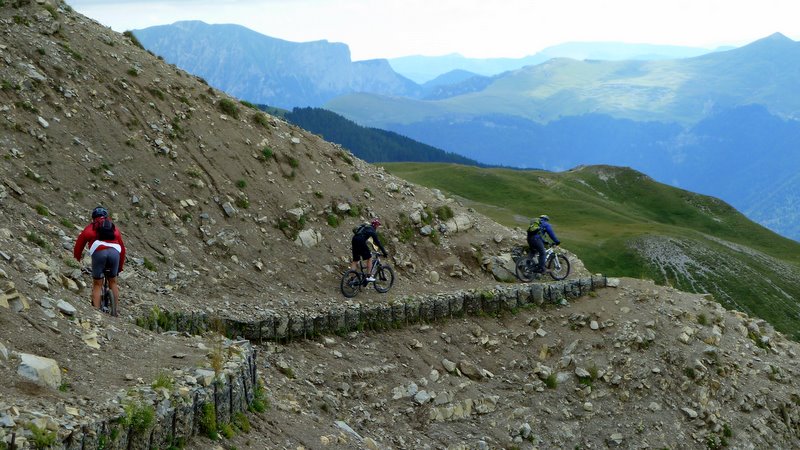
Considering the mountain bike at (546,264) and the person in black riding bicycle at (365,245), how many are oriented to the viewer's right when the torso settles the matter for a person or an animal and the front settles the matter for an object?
2

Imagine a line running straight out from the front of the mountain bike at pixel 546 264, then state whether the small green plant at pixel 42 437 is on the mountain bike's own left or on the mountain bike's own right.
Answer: on the mountain bike's own right

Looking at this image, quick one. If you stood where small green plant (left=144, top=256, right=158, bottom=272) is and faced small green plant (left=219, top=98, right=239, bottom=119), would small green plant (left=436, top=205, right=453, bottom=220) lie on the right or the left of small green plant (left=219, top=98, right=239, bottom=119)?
right

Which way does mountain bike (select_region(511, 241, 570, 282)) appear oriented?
to the viewer's right

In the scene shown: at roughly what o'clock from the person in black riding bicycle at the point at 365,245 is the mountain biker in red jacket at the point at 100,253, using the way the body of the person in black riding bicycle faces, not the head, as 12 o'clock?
The mountain biker in red jacket is roughly at 4 o'clock from the person in black riding bicycle.

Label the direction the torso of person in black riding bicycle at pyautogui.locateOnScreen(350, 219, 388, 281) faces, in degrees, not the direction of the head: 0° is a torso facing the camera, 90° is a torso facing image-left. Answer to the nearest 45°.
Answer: approximately 270°
